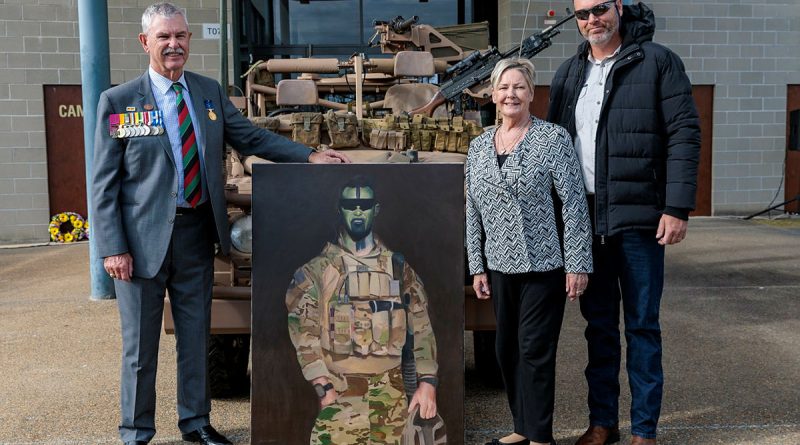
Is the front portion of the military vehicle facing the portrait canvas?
yes

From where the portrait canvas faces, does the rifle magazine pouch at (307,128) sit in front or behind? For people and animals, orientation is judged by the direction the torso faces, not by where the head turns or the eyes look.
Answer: behind

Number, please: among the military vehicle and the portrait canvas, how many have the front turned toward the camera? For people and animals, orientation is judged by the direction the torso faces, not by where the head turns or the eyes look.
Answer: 2

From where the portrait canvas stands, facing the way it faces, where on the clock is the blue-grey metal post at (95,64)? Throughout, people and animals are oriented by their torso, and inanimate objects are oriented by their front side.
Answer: The blue-grey metal post is roughly at 5 o'clock from the portrait canvas.

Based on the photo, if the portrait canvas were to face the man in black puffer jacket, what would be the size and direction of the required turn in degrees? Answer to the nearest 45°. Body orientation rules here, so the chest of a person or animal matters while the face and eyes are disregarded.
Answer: approximately 90° to its left

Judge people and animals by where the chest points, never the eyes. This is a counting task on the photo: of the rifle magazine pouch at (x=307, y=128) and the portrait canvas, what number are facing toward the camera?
2

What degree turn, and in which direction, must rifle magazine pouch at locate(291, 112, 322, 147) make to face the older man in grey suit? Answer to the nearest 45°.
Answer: approximately 45° to its right

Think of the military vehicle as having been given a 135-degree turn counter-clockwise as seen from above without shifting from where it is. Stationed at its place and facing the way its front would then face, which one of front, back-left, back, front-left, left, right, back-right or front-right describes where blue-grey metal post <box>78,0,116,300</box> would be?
left
